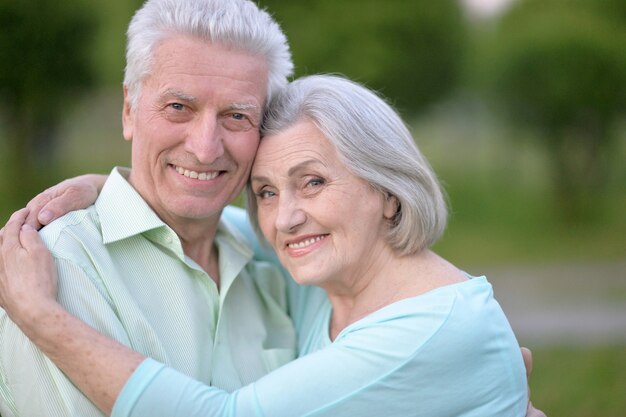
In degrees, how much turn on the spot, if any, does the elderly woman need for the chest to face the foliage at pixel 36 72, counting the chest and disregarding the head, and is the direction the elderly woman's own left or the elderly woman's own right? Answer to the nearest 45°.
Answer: approximately 135° to the elderly woman's own right

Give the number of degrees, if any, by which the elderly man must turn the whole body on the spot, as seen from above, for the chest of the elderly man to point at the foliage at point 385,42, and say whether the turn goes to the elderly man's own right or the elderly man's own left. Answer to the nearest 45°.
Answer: approximately 135° to the elderly man's own left

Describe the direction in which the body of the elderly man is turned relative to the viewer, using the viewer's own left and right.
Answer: facing the viewer and to the right of the viewer

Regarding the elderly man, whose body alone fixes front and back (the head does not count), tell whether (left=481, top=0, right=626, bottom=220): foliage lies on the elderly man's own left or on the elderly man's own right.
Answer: on the elderly man's own left

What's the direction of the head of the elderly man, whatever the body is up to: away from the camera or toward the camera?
toward the camera

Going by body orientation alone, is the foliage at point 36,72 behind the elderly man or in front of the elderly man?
behind

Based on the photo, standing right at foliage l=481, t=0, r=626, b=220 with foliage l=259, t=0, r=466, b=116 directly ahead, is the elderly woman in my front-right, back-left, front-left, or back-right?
front-left

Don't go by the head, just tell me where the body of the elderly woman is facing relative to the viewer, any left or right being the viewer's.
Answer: facing the viewer and to the left of the viewer

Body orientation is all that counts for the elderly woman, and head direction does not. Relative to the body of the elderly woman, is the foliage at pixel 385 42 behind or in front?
behind
